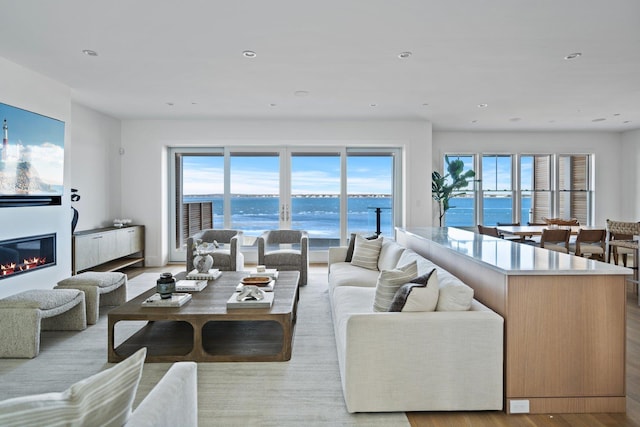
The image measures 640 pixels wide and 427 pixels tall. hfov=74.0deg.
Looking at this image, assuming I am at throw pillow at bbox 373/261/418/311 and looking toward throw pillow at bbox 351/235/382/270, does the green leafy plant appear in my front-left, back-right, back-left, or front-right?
front-right

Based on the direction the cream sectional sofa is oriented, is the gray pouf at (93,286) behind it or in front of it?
in front

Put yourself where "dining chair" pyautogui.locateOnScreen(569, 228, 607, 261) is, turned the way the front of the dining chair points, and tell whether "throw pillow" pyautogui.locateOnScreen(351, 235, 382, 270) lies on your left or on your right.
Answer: on your left

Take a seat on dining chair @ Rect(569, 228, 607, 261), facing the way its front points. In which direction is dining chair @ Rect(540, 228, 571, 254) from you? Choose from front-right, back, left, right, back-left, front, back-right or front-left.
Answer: left

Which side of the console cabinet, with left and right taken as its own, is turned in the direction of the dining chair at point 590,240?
front

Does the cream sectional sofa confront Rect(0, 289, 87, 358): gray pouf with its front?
yes

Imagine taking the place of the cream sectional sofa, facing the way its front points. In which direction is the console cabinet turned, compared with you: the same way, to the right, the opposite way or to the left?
the opposite way

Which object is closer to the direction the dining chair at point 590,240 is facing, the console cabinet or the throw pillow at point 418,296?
the console cabinet

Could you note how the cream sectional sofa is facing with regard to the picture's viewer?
facing to the left of the viewer

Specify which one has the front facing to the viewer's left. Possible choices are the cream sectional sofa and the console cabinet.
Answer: the cream sectional sofa

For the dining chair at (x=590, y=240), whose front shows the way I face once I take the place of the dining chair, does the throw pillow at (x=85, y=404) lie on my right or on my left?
on my left

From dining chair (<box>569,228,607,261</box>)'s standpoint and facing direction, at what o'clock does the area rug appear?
The area rug is roughly at 8 o'clock from the dining chair.

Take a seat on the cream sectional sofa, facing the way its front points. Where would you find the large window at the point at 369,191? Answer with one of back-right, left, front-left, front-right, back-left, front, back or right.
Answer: right

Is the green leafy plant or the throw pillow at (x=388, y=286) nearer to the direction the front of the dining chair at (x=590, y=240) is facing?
the green leafy plant

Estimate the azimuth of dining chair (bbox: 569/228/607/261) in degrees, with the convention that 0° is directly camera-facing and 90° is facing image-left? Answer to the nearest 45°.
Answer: approximately 135°

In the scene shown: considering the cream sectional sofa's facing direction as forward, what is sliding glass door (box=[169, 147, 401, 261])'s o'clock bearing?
The sliding glass door is roughly at 2 o'clock from the cream sectional sofa.
